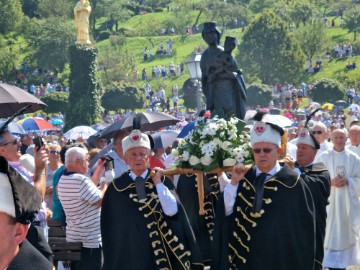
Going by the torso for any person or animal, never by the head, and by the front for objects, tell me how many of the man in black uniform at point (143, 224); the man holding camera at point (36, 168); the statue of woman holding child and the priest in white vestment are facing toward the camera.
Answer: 3

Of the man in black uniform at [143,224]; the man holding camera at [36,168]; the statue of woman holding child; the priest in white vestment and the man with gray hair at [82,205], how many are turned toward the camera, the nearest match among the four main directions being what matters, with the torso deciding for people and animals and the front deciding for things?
3

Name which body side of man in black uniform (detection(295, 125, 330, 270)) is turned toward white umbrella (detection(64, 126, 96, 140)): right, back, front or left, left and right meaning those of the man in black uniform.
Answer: right

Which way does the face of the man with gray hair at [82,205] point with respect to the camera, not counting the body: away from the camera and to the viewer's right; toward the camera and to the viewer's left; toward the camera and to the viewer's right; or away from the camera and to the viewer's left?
away from the camera and to the viewer's right

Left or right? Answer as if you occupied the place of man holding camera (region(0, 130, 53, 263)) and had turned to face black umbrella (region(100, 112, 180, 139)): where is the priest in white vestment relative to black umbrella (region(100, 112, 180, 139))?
right

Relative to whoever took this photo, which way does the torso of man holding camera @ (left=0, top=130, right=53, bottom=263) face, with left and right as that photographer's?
facing to the right of the viewer
